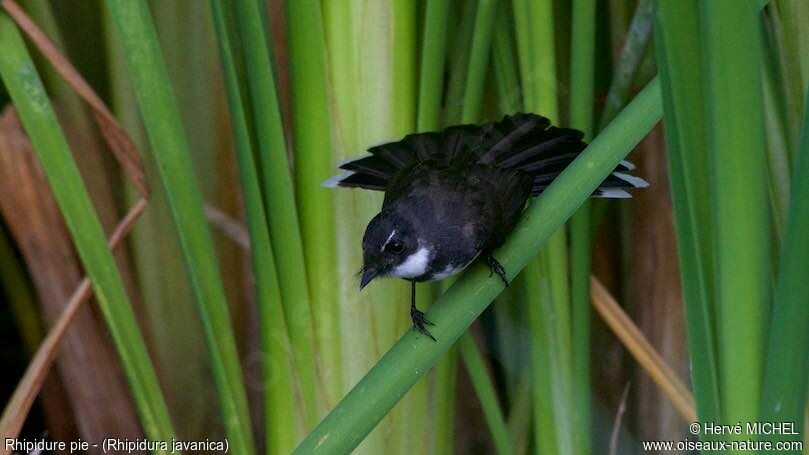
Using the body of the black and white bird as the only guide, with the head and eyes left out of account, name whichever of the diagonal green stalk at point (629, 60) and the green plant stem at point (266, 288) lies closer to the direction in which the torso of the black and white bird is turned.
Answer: the green plant stem

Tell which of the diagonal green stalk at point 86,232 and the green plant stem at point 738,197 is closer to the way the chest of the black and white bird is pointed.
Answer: the diagonal green stalk

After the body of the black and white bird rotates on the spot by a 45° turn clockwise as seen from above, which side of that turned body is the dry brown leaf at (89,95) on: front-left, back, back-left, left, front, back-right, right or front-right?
front

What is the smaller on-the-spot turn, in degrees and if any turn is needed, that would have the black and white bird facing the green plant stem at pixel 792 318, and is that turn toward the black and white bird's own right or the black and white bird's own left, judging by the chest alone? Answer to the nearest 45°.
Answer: approximately 90° to the black and white bird's own left

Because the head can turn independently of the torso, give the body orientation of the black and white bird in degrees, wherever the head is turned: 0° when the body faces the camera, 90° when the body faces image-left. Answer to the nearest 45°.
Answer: approximately 45°

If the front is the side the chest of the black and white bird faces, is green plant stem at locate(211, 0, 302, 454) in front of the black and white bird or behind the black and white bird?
in front

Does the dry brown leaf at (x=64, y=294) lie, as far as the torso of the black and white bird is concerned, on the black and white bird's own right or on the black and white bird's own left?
on the black and white bird's own right

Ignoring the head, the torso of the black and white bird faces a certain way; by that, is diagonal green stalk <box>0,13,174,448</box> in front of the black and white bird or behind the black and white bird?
in front
